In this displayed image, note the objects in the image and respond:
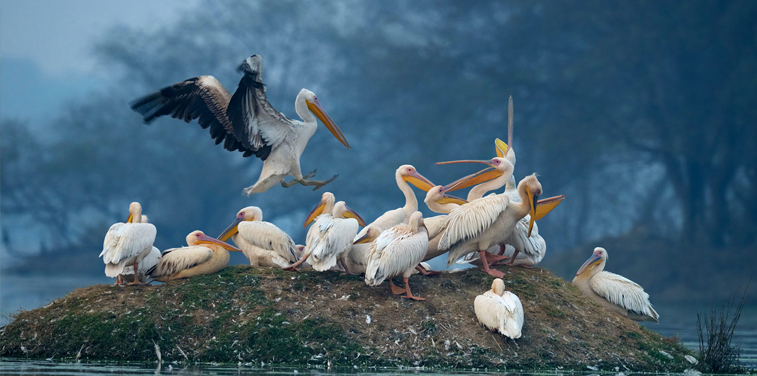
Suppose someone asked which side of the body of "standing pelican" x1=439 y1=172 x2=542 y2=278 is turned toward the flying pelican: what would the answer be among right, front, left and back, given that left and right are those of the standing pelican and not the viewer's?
back

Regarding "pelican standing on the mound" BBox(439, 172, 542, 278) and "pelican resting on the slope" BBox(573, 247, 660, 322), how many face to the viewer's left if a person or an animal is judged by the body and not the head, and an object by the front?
1

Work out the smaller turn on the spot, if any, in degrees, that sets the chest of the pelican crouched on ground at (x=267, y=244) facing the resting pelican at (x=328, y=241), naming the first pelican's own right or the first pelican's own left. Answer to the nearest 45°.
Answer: approximately 135° to the first pelican's own left

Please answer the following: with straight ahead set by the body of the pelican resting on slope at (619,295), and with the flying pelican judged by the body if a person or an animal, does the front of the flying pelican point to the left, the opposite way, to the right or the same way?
the opposite way

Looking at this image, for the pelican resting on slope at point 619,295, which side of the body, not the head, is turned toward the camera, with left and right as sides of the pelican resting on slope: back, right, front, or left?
left

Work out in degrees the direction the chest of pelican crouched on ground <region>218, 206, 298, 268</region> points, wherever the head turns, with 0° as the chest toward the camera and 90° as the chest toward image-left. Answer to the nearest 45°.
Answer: approximately 90°

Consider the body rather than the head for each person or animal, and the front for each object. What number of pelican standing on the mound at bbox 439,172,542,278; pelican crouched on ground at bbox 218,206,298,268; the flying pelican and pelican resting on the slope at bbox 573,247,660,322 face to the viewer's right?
2

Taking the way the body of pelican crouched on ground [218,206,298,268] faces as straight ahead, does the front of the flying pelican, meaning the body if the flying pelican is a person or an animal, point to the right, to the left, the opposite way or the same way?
the opposite way

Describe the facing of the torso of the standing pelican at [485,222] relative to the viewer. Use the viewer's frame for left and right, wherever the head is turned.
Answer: facing to the right of the viewer

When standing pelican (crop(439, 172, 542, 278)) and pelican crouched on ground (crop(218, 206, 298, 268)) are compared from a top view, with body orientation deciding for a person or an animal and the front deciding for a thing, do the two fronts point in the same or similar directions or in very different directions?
very different directions

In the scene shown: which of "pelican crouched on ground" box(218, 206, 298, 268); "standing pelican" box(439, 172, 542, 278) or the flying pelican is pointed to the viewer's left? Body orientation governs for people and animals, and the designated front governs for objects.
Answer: the pelican crouched on ground

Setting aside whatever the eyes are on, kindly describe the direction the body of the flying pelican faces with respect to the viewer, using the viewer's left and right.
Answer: facing to the right of the viewer
